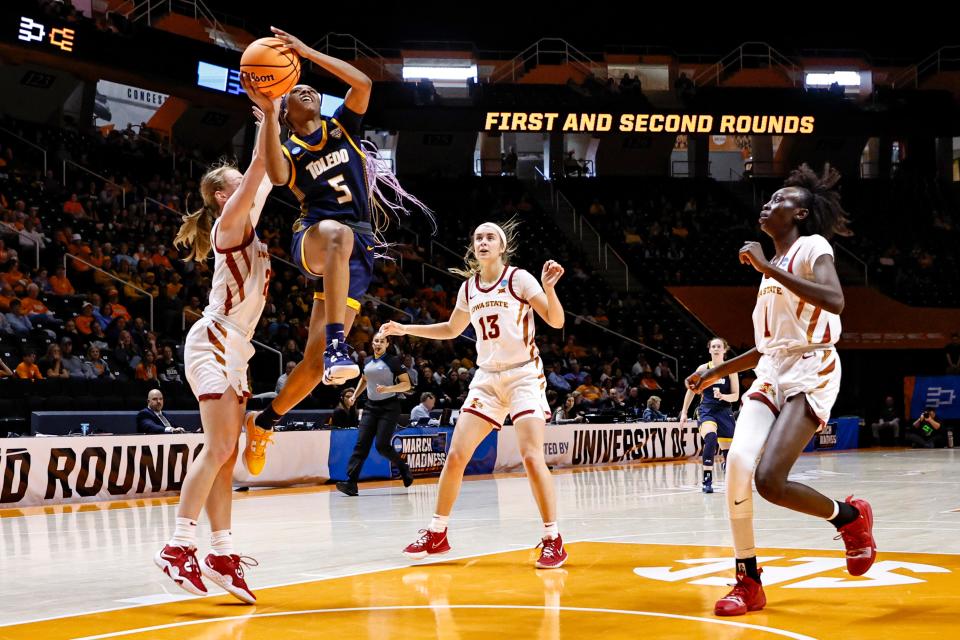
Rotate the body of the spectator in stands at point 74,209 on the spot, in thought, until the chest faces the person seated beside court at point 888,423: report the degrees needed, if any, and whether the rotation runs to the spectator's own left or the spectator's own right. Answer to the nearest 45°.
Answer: approximately 45° to the spectator's own left

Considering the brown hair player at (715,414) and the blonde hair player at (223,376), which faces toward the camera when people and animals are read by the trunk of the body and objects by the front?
the brown hair player at (715,414)

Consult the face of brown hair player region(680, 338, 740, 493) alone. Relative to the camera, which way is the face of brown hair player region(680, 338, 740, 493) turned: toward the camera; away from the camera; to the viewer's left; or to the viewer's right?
toward the camera

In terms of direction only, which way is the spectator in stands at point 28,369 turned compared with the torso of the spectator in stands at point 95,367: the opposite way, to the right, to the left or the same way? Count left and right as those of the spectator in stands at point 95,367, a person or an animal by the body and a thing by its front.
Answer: the same way

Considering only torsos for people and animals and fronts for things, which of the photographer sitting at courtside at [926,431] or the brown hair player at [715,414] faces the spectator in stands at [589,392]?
the photographer sitting at courtside at [926,431]

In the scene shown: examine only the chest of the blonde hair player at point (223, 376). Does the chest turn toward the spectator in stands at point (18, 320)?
no

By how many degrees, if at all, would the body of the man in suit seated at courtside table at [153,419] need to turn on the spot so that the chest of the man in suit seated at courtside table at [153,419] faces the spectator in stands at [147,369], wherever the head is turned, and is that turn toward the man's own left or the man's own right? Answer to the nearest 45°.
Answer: approximately 135° to the man's own left

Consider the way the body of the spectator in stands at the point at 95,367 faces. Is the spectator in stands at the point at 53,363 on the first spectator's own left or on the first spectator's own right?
on the first spectator's own right

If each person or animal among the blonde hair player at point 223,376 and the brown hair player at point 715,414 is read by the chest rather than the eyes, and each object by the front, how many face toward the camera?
1

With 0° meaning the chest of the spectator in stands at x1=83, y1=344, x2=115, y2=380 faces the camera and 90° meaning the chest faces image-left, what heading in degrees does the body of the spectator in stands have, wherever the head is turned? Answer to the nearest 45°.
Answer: approximately 315°

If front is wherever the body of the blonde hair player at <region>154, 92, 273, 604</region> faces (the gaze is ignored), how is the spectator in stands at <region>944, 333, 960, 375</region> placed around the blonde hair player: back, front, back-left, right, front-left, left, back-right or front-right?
front-left

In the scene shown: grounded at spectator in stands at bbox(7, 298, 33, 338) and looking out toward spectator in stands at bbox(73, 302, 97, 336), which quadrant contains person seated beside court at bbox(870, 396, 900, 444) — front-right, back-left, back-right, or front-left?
front-right

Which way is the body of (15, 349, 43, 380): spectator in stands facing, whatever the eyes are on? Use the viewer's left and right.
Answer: facing the viewer and to the right of the viewer

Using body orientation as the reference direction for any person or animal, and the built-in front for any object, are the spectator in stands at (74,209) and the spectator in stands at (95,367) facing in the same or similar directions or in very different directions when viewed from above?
same or similar directions

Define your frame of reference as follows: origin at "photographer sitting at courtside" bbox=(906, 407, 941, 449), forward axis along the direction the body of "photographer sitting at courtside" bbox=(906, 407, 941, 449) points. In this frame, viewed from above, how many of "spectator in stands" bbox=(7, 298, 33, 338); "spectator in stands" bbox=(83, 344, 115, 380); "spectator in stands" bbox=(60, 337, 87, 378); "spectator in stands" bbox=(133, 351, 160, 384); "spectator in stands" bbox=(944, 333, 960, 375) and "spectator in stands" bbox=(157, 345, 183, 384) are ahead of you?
5

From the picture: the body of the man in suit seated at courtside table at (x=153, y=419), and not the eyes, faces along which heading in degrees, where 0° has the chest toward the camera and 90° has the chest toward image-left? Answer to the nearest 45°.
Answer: approximately 315°
